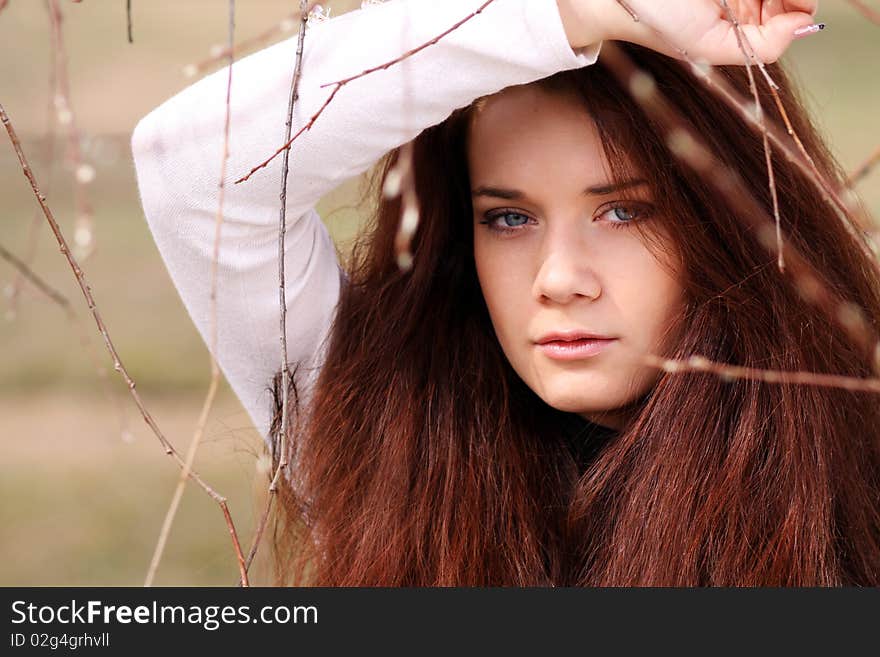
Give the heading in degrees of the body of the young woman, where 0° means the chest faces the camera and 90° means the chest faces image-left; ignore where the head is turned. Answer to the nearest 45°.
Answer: approximately 0°
